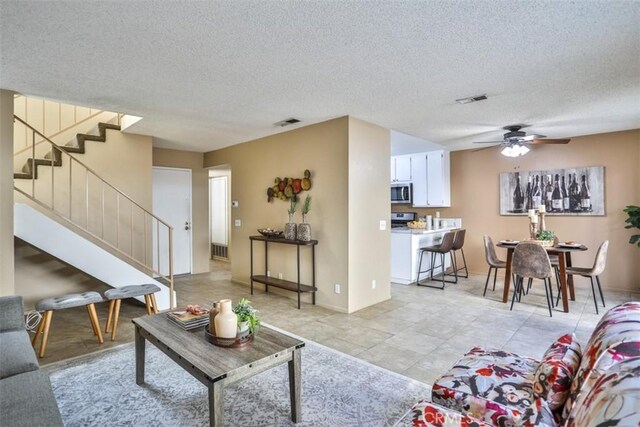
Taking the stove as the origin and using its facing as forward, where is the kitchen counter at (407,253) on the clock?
The kitchen counter is roughly at 12 o'clock from the stove.

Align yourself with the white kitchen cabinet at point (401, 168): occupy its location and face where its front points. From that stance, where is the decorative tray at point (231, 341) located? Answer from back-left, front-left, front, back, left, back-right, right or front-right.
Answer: front

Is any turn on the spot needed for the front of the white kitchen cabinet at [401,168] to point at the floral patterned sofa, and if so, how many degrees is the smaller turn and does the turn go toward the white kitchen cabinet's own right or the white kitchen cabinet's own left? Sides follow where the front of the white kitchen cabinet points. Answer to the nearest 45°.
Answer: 0° — it already faces it

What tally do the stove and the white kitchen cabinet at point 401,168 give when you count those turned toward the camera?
2

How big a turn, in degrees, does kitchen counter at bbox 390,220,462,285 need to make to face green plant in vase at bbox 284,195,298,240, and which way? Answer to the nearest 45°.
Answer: approximately 90° to its right

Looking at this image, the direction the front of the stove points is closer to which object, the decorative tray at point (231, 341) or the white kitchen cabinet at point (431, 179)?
the decorative tray

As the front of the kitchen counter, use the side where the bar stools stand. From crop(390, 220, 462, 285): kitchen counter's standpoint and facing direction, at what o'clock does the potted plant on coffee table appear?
The potted plant on coffee table is roughly at 2 o'clock from the kitchen counter.

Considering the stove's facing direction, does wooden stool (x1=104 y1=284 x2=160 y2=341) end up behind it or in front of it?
in front

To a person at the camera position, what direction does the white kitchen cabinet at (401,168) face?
facing the viewer

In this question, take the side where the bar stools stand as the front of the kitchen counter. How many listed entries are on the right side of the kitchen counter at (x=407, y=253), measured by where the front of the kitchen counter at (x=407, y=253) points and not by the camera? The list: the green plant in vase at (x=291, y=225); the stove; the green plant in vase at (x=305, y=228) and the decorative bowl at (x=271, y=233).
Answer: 3

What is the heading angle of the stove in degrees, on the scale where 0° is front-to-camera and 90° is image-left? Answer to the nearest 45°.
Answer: approximately 0°
